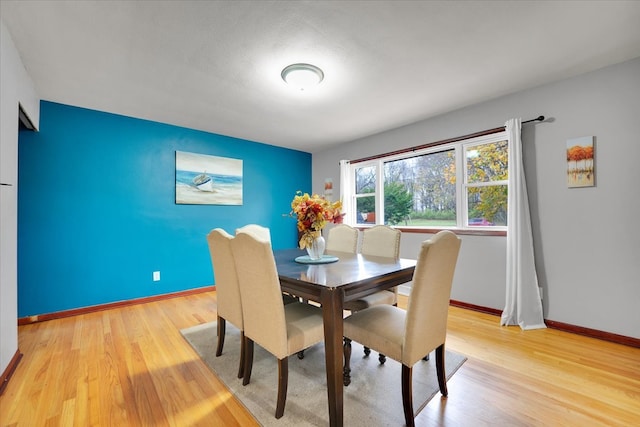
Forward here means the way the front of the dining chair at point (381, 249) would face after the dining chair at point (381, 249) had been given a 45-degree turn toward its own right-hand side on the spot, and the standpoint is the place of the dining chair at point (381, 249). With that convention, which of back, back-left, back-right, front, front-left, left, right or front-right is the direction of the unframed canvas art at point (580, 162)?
back

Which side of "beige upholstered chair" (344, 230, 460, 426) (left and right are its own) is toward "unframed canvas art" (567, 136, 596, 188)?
right

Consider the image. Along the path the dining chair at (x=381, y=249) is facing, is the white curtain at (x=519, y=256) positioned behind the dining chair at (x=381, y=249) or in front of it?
behind

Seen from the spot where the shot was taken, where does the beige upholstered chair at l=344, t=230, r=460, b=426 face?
facing away from the viewer and to the left of the viewer

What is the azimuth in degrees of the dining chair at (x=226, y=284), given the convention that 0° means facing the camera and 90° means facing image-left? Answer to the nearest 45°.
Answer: approximately 225°

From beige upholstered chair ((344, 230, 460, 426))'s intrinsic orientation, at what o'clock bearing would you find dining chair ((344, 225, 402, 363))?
The dining chair is roughly at 1 o'clock from the beige upholstered chair.

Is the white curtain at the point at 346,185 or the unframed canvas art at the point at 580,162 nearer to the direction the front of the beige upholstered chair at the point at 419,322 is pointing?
the white curtain

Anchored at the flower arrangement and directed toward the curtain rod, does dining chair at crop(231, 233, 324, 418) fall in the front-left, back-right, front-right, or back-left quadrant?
back-right

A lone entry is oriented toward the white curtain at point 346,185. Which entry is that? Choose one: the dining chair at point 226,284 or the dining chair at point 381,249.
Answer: the dining chair at point 226,284

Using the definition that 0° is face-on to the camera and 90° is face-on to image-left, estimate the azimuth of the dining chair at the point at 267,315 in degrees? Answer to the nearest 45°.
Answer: approximately 225°

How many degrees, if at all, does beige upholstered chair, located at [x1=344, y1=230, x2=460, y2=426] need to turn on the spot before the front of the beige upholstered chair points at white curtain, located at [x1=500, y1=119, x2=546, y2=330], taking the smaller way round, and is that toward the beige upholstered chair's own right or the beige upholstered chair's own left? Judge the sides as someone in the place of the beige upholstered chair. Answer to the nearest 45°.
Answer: approximately 90° to the beige upholstered chair's own right
